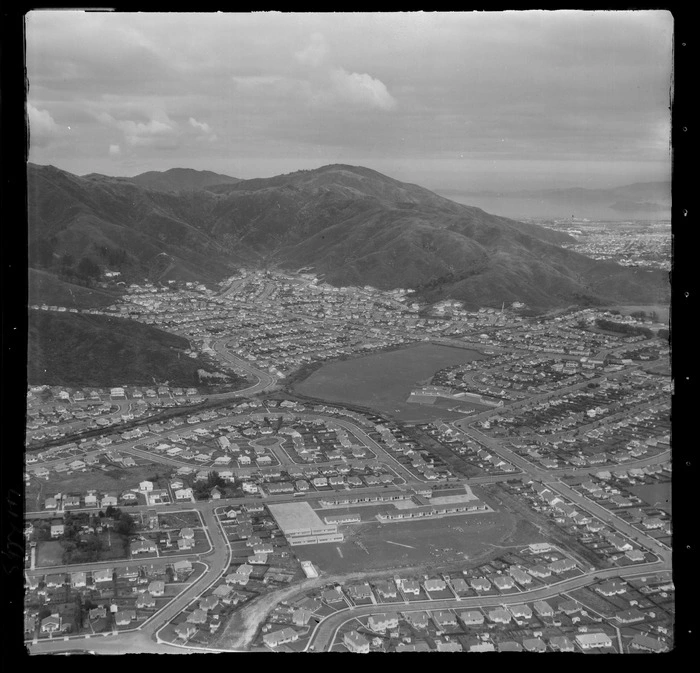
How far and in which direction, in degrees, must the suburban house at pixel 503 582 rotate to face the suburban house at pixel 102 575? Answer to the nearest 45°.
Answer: approximately 90° to its right

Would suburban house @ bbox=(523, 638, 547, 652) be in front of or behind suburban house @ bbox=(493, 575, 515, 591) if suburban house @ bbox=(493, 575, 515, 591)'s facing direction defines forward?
in front
